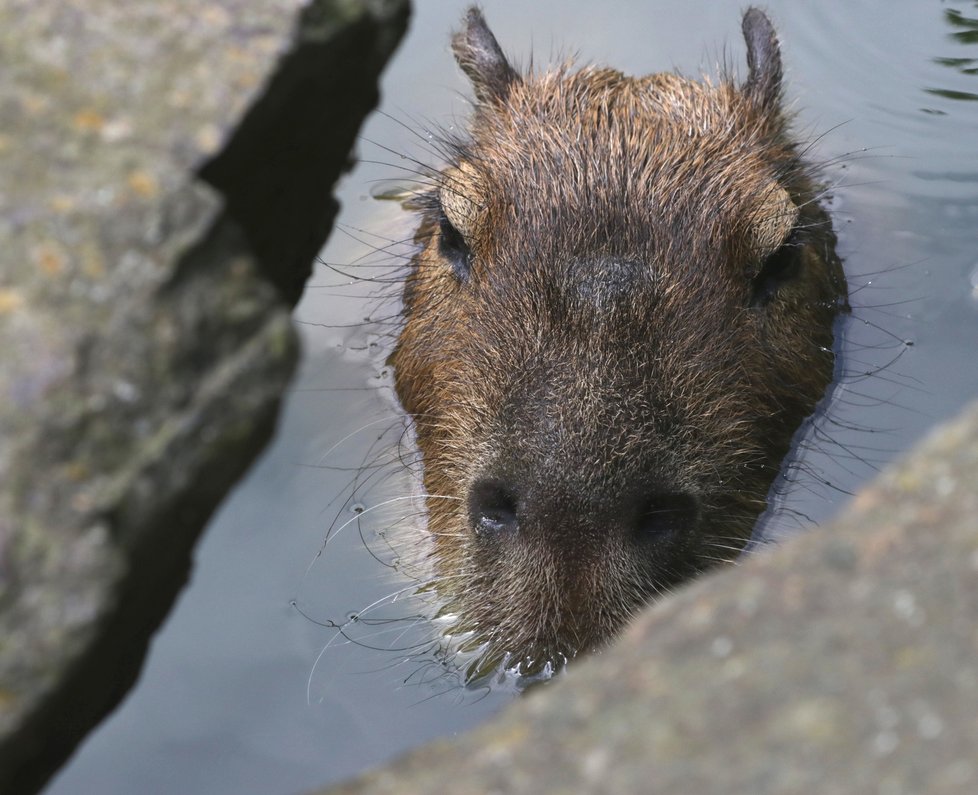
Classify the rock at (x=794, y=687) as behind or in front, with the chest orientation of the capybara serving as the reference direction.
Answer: in front

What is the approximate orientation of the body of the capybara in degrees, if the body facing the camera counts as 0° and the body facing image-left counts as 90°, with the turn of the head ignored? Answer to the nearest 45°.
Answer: approximately 0°

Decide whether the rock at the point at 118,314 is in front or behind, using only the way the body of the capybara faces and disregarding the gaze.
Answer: in front
